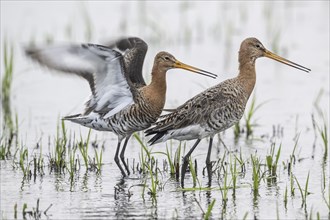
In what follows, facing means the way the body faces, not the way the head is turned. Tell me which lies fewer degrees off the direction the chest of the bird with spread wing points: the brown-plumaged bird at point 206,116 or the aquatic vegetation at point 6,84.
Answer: the brown-plumaged bird

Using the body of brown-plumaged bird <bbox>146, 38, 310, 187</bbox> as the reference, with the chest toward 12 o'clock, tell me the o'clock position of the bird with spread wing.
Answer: The bird with spread wing is roughly at 6 o'clock from the brown-plumaged bird.

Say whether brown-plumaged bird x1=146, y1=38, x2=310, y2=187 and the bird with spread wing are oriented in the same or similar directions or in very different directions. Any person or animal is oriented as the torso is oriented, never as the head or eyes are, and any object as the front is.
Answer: same or similar directions

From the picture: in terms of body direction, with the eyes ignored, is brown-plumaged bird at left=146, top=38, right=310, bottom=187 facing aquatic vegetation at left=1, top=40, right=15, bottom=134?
no

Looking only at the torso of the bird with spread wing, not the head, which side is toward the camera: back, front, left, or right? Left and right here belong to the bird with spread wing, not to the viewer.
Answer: right

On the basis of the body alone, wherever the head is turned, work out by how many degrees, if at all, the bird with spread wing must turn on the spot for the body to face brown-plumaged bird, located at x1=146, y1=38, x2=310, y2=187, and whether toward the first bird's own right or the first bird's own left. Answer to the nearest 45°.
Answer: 0° — it already faces it

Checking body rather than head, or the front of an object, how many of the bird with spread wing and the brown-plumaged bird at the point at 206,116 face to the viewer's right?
2

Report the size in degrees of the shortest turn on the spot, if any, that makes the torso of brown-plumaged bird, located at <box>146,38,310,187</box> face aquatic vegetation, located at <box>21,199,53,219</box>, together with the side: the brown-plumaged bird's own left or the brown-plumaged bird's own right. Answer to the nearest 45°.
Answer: approximately 135° to the brown-plumaged bird's own right

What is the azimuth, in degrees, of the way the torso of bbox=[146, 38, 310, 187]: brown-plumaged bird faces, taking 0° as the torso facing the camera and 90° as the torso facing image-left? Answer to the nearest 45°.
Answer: approximately 270°

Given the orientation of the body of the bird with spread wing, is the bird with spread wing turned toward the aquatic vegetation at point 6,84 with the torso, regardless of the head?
no
